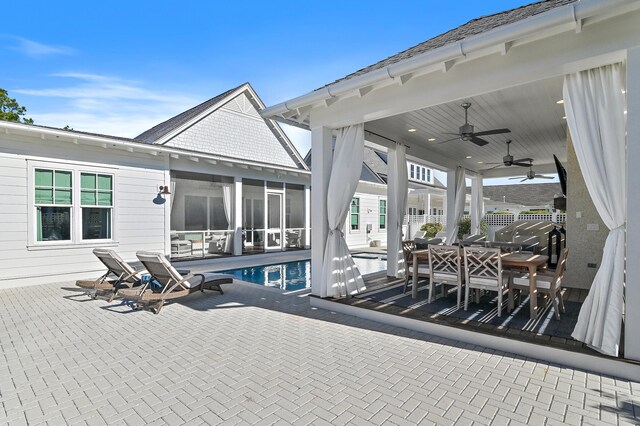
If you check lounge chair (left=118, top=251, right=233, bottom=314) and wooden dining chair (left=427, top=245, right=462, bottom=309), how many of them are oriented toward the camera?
0

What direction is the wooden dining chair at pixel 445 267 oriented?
away from the camera

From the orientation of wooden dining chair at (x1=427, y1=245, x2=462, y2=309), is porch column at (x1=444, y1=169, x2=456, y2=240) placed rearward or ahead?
ahead

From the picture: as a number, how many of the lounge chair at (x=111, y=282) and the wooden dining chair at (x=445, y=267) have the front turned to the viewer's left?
0

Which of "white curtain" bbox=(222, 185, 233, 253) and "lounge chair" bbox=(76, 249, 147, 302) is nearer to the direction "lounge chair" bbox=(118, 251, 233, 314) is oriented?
the white curtain

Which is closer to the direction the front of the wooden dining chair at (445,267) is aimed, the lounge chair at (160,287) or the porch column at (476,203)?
the porch column

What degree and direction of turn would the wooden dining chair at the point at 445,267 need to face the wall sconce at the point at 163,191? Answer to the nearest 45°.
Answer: approximately 90° to its left

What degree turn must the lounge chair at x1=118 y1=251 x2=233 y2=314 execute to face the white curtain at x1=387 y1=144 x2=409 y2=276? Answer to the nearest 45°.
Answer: approximately 45° to its right

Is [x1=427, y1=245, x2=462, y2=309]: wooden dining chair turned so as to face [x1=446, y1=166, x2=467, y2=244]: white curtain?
yes
